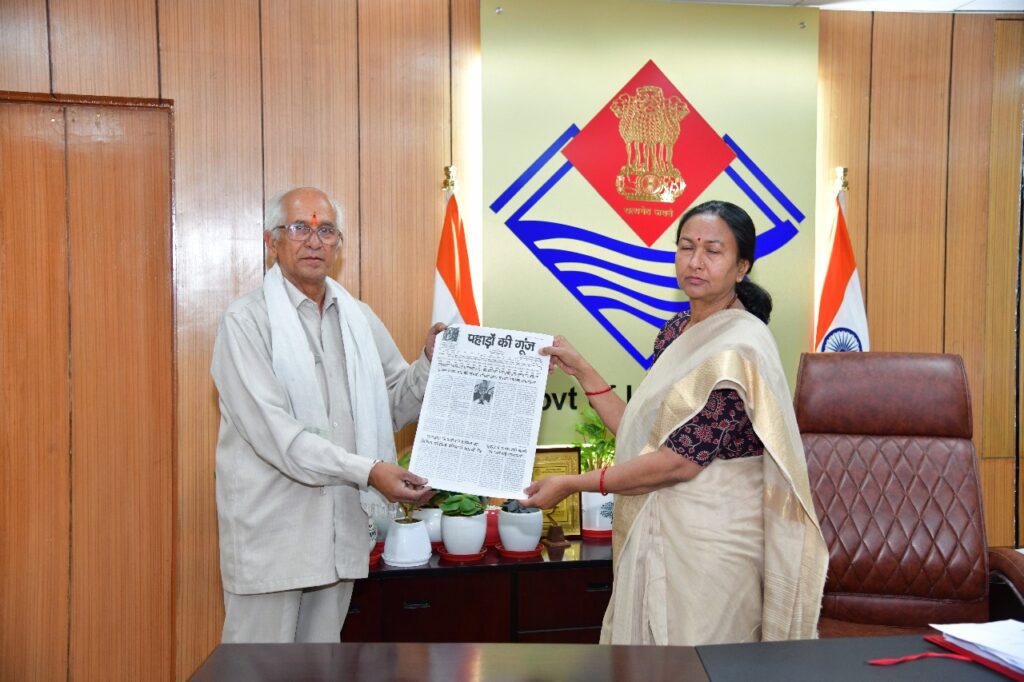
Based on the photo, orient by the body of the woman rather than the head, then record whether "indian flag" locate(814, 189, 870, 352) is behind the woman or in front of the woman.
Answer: behind

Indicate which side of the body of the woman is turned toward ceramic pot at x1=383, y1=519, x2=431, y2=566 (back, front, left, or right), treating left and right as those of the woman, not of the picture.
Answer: right

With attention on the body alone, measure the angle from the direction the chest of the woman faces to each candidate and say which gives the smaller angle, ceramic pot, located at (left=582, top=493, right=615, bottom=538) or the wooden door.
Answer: the wooden door

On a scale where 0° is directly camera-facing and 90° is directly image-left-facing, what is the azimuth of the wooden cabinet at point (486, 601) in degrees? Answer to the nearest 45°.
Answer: approximately 0°

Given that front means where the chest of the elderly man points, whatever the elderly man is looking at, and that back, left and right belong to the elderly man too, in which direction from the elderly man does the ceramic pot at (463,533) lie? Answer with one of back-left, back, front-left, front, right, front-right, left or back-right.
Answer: left

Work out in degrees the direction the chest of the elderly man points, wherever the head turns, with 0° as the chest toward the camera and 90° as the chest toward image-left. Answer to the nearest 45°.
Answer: approximately 315°

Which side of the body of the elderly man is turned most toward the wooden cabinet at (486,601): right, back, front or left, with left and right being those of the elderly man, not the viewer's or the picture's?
left

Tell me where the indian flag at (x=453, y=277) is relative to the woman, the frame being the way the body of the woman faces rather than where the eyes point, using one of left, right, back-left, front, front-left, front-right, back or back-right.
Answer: right

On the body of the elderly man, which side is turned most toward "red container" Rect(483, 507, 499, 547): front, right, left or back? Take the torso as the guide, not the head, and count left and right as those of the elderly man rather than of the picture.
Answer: left
